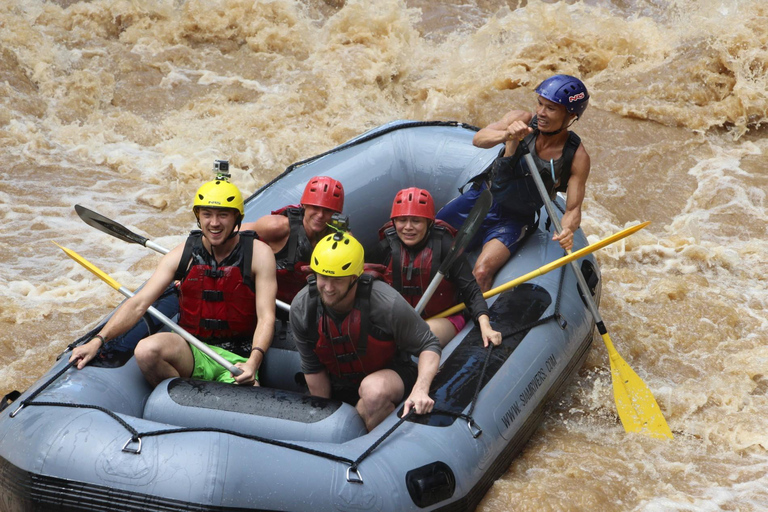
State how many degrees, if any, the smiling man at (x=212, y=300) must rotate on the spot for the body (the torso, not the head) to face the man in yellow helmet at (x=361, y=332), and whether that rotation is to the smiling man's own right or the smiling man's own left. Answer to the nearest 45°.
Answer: approximately 45° to the smiling man's own left

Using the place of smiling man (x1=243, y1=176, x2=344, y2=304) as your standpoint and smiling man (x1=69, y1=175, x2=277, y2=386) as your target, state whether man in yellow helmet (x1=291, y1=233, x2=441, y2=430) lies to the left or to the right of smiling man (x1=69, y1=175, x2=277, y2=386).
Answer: left

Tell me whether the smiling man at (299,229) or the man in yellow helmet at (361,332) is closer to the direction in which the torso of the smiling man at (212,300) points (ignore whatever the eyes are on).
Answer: the man in yellow helmet

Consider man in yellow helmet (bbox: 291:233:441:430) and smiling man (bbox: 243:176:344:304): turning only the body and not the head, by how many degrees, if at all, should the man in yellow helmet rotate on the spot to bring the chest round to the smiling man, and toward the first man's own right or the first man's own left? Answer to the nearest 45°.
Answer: approximately 135° to the first man's own right

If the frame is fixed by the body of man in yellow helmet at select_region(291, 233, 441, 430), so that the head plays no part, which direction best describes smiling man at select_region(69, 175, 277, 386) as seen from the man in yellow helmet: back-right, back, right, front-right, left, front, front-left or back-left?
right

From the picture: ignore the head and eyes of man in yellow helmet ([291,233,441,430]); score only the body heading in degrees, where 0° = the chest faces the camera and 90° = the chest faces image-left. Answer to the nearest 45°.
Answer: approximately 45°

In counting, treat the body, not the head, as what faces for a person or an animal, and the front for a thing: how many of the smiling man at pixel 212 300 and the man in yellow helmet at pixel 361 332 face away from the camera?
0
